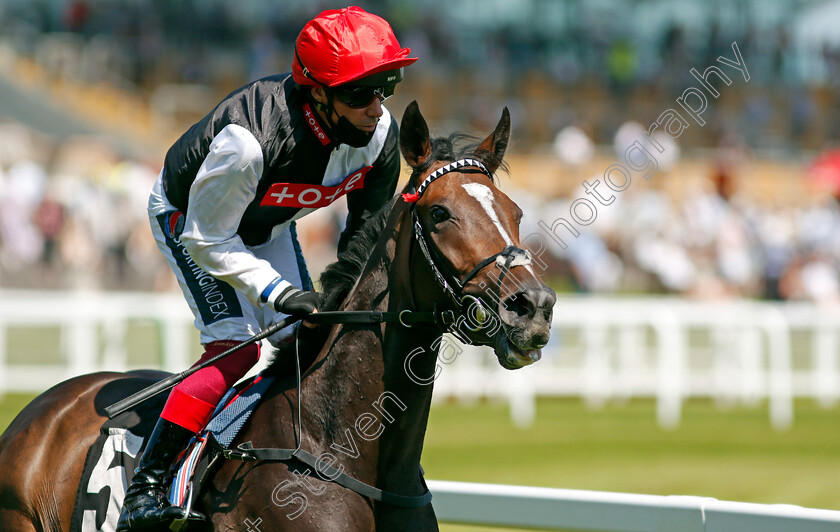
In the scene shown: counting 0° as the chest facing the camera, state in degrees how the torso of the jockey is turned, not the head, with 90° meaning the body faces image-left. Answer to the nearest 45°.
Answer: approximately 315°

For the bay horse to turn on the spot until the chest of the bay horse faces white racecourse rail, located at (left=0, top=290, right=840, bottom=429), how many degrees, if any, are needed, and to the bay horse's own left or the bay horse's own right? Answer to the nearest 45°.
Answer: approximately 90° to the bay horse's own left

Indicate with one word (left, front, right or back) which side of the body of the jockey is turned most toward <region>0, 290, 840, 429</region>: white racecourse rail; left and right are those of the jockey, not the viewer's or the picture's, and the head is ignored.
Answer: left

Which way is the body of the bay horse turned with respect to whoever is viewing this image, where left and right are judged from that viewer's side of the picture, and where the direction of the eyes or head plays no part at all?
facing the viewer and to the right of the viewer
